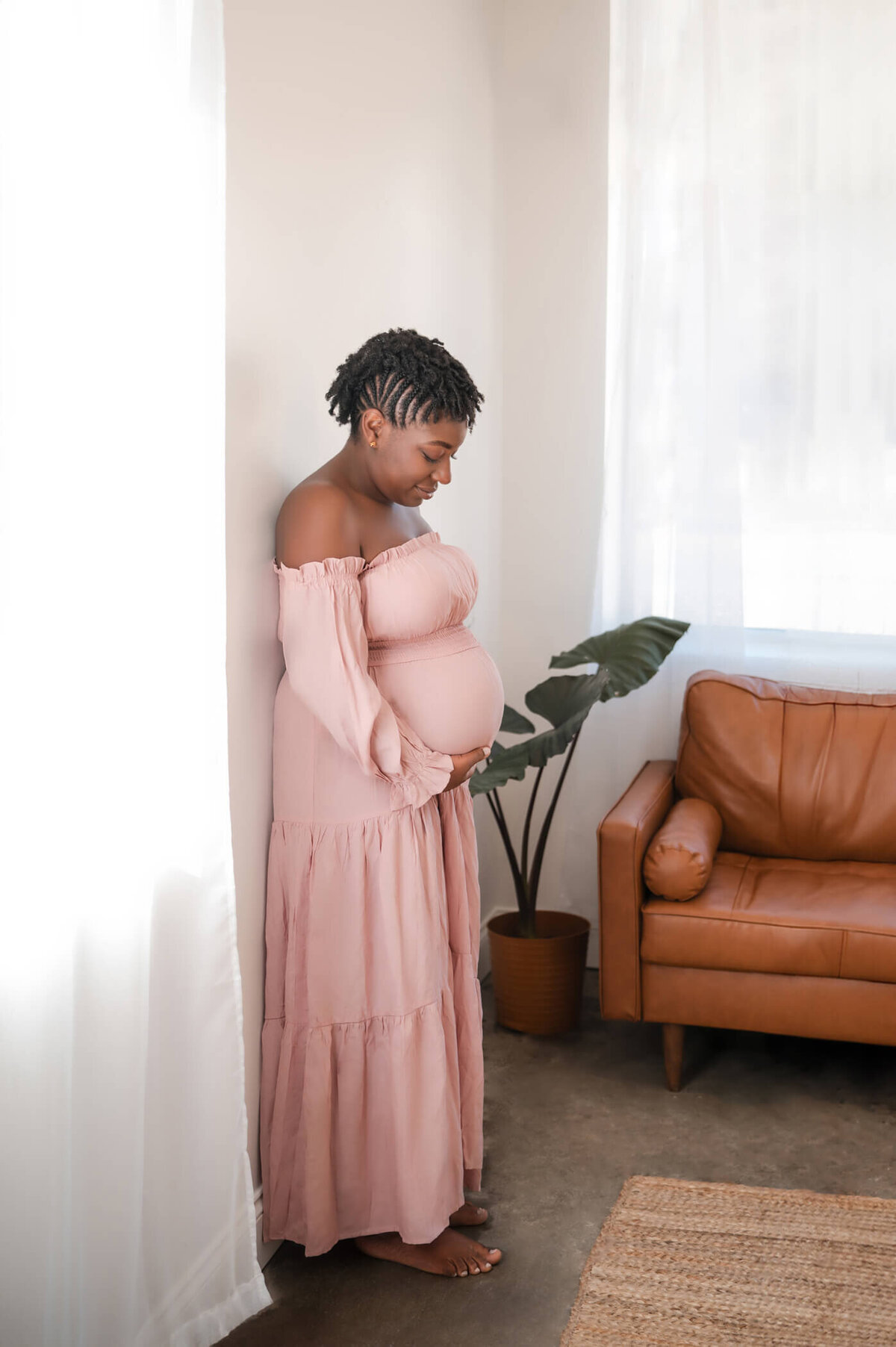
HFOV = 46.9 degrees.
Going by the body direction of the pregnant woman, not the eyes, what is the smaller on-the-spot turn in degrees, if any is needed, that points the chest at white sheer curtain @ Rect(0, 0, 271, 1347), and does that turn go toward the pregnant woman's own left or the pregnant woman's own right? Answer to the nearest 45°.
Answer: approximately 135° to the pregnant woman's own right

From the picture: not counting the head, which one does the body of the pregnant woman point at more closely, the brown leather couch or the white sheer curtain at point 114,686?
the brown leather couch

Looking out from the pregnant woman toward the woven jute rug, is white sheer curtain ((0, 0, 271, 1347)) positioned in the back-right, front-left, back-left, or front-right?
back-right

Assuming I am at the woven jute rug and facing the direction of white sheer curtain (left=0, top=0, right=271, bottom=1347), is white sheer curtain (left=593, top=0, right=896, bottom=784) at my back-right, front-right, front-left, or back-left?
back-right

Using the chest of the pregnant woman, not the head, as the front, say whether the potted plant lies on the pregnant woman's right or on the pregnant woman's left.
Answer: on the pregnant woman's left

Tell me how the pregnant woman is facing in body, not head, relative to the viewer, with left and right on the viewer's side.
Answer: facing to the right of the viewer

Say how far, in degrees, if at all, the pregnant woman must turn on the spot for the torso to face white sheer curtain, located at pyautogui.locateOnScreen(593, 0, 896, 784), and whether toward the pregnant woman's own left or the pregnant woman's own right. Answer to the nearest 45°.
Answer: approximately 45° to the pregnant woman's own left

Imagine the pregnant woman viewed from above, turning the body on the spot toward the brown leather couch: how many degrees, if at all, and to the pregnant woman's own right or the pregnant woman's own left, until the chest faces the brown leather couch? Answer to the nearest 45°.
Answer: approximately 45° to the pregnant woman's own left
